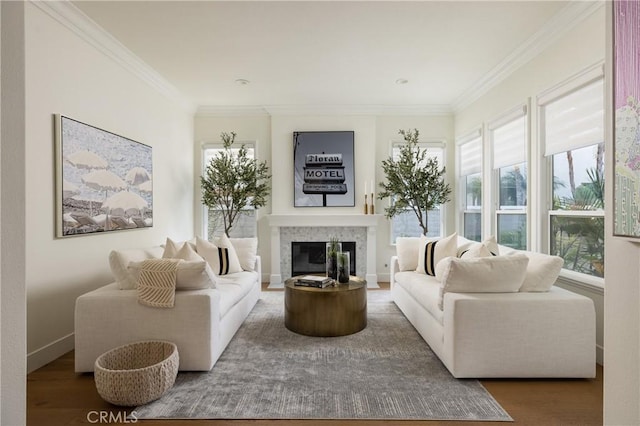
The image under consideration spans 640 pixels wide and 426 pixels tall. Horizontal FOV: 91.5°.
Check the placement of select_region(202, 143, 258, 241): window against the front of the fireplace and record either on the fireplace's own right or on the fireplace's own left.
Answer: on the fireplace's own right

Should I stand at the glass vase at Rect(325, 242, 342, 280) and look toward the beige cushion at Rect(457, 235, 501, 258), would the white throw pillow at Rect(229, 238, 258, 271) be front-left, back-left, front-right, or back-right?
back-left

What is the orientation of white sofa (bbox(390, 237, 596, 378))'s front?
to the viewer's left

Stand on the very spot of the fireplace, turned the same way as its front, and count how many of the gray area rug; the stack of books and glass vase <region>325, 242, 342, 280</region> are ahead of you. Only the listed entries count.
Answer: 3

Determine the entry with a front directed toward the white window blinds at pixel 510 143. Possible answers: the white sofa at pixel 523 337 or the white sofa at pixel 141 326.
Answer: the white sofa at pixel 141 326

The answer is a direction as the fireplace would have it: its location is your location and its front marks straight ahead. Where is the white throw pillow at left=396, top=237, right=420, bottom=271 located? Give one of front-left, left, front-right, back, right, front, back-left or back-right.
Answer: front-left

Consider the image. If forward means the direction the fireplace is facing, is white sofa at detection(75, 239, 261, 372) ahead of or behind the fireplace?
ahead

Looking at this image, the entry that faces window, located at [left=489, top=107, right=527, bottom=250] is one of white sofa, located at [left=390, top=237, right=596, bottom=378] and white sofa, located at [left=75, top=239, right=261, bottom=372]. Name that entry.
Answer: white sofa, located at [left=75, top=239, right=261, bottom=372]

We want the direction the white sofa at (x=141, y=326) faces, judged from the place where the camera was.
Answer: facing to the right of the viewer
